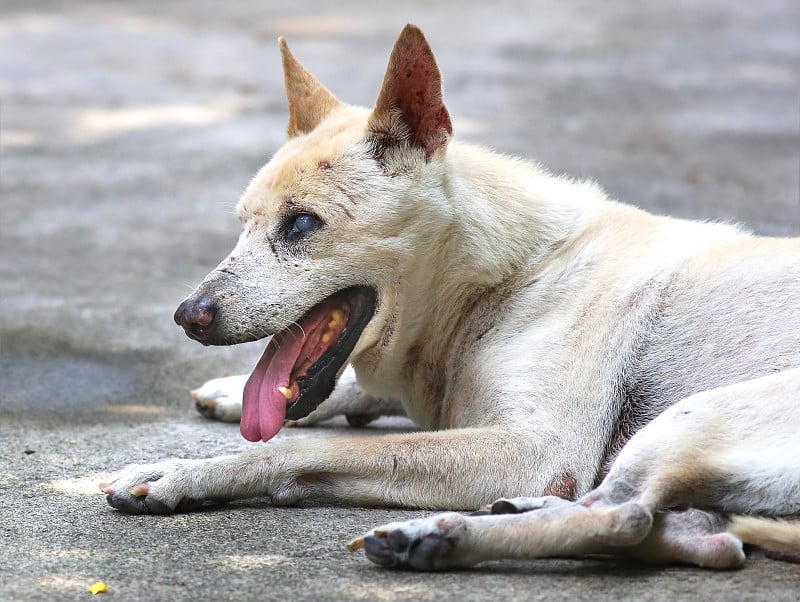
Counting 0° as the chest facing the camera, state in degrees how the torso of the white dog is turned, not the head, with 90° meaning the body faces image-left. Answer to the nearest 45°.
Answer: approximately 90°
